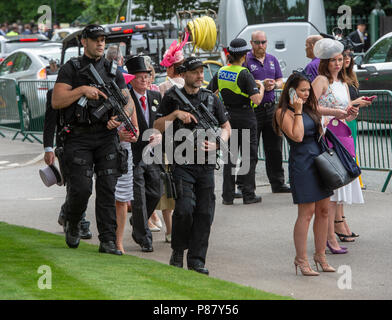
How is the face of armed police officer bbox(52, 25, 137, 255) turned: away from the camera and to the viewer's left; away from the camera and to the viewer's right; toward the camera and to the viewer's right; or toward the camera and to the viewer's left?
toward the camera and to the viewer's right

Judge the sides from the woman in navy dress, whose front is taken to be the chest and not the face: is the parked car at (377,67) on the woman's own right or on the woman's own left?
on the woman's own left

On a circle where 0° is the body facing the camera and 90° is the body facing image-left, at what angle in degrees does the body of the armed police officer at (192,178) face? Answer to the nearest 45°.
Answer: approximately 315°

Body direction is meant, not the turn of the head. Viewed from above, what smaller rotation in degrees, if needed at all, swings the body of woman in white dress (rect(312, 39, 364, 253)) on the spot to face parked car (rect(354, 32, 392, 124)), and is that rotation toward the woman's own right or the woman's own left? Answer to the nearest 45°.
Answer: approximately 135° to the woman's own left

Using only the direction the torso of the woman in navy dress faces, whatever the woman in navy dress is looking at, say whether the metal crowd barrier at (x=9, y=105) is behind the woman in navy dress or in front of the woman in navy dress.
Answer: behind

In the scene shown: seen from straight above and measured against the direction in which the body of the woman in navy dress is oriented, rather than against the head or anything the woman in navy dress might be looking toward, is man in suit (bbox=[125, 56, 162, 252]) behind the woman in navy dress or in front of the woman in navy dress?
behind

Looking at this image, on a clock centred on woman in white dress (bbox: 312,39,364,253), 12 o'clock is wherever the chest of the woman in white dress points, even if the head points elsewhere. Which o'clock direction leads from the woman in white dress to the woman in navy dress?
The woman in navy dress is roughly at 2 o'clock from the woman in white dress.

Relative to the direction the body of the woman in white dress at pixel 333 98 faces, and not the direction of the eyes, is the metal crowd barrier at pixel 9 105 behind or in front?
behind

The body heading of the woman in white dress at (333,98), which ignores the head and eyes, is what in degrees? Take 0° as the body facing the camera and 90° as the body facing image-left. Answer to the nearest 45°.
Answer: approximately 315°

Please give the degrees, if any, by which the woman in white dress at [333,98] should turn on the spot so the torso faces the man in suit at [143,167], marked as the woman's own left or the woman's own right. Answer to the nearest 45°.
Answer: approximately 135° to the woman's own right

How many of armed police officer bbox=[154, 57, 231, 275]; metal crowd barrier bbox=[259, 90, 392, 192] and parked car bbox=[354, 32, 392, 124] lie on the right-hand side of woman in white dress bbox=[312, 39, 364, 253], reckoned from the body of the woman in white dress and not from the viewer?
1
